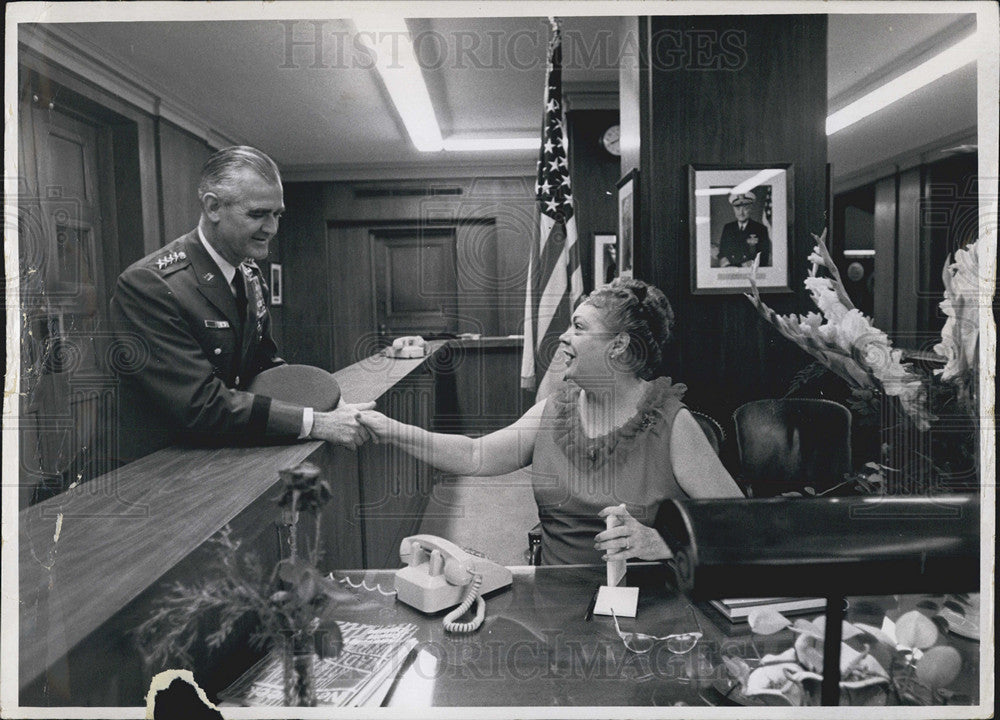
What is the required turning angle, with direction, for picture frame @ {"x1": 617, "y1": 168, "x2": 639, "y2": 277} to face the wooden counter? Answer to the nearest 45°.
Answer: approximately 45° to its left

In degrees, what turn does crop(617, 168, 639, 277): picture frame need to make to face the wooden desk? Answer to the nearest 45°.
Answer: approximately 90° to its left

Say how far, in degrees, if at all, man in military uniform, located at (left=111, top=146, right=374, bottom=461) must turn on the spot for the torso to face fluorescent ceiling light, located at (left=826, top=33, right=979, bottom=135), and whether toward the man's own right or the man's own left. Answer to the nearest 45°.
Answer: approximately 45° to the man's own left

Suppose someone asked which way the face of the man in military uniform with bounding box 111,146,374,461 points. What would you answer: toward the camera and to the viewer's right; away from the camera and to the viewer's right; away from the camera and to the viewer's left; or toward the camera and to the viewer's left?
toward the camera and to the viewer's right

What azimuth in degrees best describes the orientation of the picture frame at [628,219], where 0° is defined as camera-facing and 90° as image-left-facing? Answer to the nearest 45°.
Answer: approximately 90°

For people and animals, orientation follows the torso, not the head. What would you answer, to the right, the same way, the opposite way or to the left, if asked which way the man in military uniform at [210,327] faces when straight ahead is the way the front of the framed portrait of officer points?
to the left

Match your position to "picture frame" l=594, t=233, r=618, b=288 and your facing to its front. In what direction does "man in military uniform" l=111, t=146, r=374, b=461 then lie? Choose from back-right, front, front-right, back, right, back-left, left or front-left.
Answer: front-right
